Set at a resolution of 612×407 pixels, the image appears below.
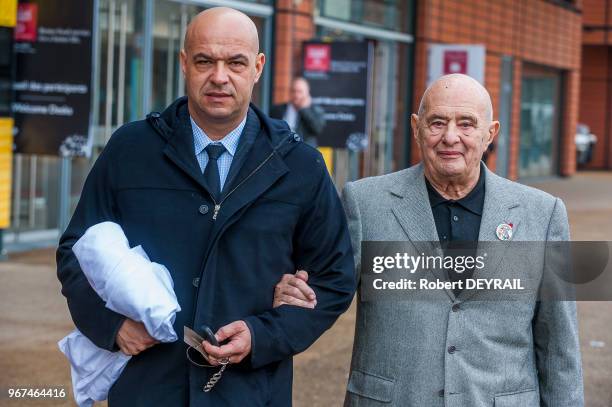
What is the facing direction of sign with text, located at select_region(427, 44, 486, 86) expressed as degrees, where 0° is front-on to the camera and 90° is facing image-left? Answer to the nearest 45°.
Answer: approximately 0°

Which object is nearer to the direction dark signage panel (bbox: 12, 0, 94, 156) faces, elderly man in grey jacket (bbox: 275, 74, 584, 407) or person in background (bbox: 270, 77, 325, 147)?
the elderly man in grey jacket

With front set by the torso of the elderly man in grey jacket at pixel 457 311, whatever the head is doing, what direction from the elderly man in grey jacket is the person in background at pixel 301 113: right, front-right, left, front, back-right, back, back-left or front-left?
back

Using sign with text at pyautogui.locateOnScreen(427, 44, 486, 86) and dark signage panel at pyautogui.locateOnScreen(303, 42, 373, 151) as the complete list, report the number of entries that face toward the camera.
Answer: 2

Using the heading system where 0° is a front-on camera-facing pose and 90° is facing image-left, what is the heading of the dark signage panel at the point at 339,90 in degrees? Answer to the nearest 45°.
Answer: approximately 0°
